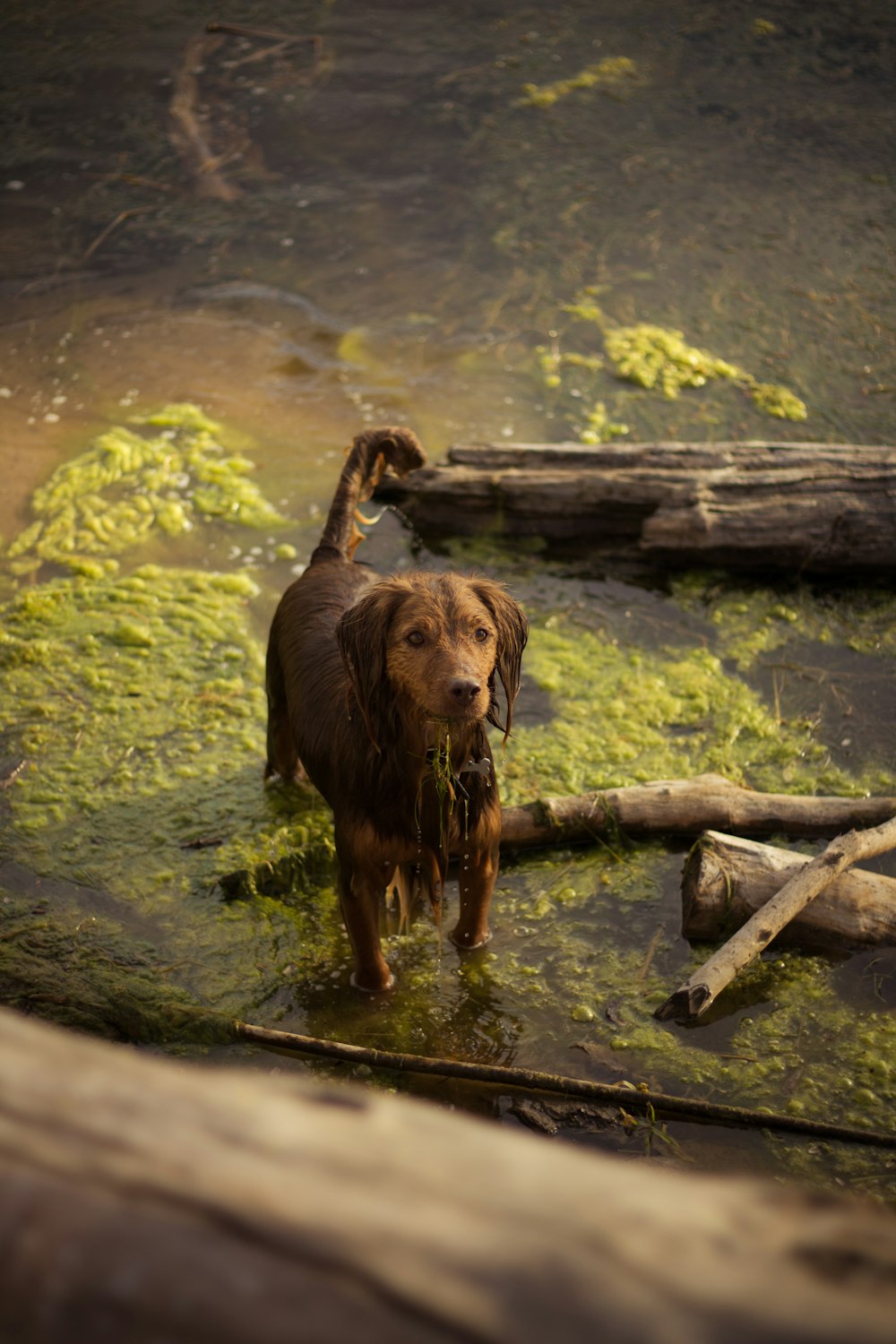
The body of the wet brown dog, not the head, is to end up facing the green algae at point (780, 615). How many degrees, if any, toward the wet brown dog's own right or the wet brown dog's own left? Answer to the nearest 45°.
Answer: approximately 90° to the wet brown dog's own left

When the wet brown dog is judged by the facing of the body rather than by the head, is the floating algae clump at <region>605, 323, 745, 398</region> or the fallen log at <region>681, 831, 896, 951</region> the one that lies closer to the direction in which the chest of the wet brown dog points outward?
the fallen log

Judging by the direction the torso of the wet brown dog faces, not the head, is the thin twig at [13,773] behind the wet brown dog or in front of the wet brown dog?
behind

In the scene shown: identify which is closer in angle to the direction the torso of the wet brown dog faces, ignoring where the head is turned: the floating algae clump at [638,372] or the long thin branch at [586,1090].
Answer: the long thin branch

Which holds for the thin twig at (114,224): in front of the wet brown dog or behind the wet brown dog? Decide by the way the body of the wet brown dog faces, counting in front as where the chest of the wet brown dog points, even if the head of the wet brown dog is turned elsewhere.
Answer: behind

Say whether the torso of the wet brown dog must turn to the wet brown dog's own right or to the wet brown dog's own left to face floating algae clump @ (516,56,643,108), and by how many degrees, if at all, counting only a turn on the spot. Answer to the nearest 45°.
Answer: approximately 135° to the wet brown dog's own left

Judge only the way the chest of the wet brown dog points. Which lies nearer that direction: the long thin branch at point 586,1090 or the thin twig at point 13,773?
the long thin branch

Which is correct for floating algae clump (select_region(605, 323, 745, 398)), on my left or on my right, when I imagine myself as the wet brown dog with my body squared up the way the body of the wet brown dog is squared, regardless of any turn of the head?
on my left

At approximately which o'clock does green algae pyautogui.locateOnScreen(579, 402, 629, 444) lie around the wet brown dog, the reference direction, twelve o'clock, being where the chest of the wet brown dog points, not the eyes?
The green algae is roughly at 8 o'clock from the wet brown dog.

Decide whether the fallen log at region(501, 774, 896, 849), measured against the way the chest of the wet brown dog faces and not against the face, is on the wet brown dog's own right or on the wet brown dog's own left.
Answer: on the wet brown dog's own left

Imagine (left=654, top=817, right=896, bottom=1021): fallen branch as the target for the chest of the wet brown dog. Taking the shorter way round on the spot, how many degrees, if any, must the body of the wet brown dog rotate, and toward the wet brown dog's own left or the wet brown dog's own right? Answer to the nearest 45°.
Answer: approximately 45° to the wet brown dog's own left

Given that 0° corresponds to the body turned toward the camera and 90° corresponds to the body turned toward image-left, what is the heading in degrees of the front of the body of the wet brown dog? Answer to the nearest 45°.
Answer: approximately 315°
